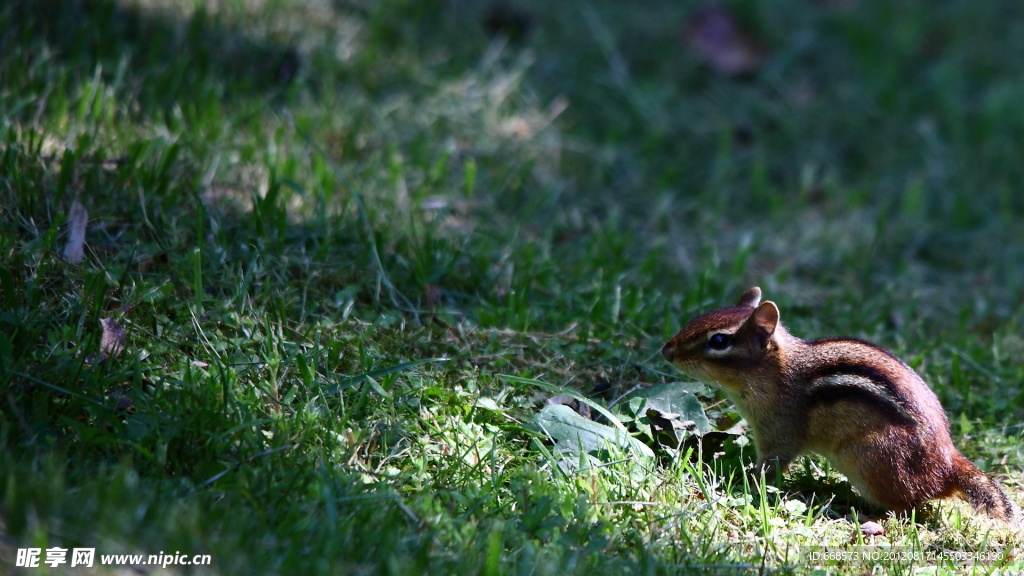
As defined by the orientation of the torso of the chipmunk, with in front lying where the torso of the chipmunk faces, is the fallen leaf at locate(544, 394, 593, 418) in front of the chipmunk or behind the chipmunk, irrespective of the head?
in front

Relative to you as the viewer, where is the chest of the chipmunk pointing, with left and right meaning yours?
facing to the left of the viewer

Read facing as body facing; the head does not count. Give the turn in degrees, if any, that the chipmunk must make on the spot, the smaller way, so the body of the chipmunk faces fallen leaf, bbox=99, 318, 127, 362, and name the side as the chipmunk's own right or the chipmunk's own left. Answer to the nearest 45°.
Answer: approximately 45° to the chipmunk's own right
